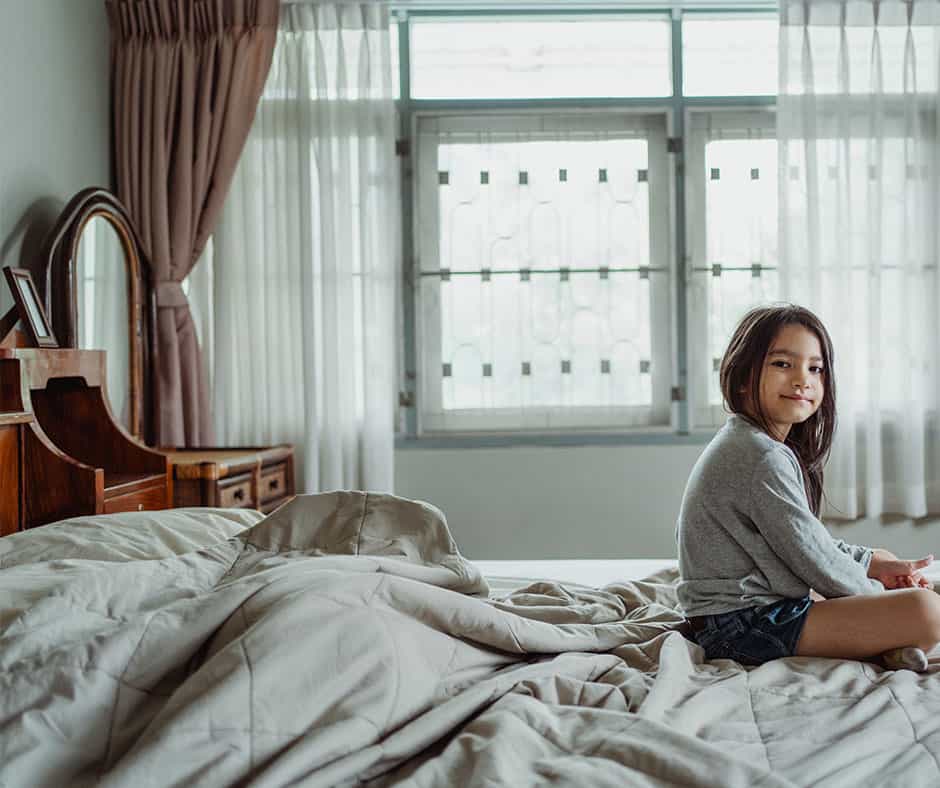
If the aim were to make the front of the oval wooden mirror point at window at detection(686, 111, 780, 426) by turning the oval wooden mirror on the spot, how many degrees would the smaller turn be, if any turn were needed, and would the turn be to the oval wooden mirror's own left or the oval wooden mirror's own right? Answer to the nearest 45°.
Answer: approximately 45° to the oval wooden mirror's own left

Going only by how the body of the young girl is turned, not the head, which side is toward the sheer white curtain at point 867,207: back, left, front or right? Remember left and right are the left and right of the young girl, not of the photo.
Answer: left

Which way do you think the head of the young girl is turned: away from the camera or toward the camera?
toward the camera

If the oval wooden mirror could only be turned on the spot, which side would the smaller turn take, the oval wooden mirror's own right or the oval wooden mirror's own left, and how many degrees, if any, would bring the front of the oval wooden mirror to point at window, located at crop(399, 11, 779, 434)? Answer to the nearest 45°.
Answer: approximately 45° to the oval wooden mirror's own left

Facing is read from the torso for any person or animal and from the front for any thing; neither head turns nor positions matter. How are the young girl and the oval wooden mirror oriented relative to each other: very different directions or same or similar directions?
same or similar directions

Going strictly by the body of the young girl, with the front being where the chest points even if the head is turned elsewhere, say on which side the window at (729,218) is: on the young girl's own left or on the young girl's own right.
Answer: on the young girl's own left

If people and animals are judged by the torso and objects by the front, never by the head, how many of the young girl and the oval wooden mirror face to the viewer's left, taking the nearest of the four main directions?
0

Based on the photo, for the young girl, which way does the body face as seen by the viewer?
to the viewer's right

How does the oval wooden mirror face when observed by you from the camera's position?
facing the viewer and to the right of the viewer

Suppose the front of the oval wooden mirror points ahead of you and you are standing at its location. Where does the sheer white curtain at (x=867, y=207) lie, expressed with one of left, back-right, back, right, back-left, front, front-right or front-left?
front-left

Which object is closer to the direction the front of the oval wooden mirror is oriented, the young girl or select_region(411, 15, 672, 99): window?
the young girl

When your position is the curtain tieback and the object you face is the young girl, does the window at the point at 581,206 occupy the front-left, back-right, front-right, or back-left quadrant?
front-left
